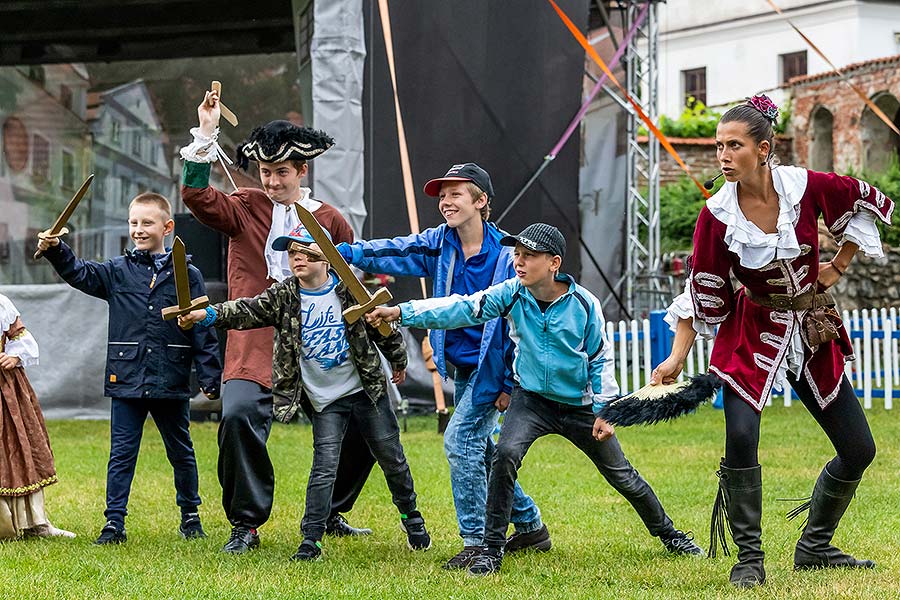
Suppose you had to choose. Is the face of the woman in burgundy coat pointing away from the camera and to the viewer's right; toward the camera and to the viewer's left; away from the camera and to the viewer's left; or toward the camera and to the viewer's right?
toward the camera and to the viewer's left

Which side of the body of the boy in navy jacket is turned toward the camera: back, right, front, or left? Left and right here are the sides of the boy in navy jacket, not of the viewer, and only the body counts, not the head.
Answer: front

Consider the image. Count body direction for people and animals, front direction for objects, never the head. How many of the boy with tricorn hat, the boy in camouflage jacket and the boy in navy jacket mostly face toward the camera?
3

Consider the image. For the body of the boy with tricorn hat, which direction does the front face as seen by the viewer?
toward the camera

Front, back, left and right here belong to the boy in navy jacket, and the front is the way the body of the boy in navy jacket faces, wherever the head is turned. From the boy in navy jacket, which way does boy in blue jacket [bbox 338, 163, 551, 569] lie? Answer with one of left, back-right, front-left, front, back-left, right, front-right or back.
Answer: front-left

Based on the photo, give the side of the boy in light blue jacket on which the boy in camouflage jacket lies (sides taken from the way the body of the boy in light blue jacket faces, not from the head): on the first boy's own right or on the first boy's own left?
on the first boy's own right

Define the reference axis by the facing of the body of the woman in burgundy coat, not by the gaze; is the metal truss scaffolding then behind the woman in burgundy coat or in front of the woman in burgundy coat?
behind

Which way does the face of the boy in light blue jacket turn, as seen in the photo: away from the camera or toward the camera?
toward the camera

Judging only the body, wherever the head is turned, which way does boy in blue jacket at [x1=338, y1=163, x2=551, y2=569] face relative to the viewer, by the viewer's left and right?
facing the viewer and to the left of the viewer

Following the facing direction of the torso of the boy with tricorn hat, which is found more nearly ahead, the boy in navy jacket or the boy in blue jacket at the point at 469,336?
the boy in blue jacket

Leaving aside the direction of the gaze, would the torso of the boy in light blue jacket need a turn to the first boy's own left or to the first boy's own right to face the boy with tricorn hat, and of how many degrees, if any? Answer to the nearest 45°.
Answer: approximately 45° to the first boy's own right

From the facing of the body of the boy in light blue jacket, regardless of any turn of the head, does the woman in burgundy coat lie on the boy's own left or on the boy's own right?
on the boy's own left
